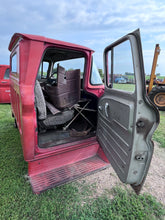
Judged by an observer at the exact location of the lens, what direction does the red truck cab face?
facing away from the viewer and to the right of the viewer

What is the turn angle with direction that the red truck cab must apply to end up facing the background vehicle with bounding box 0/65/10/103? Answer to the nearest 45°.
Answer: approximately 90° to its left
